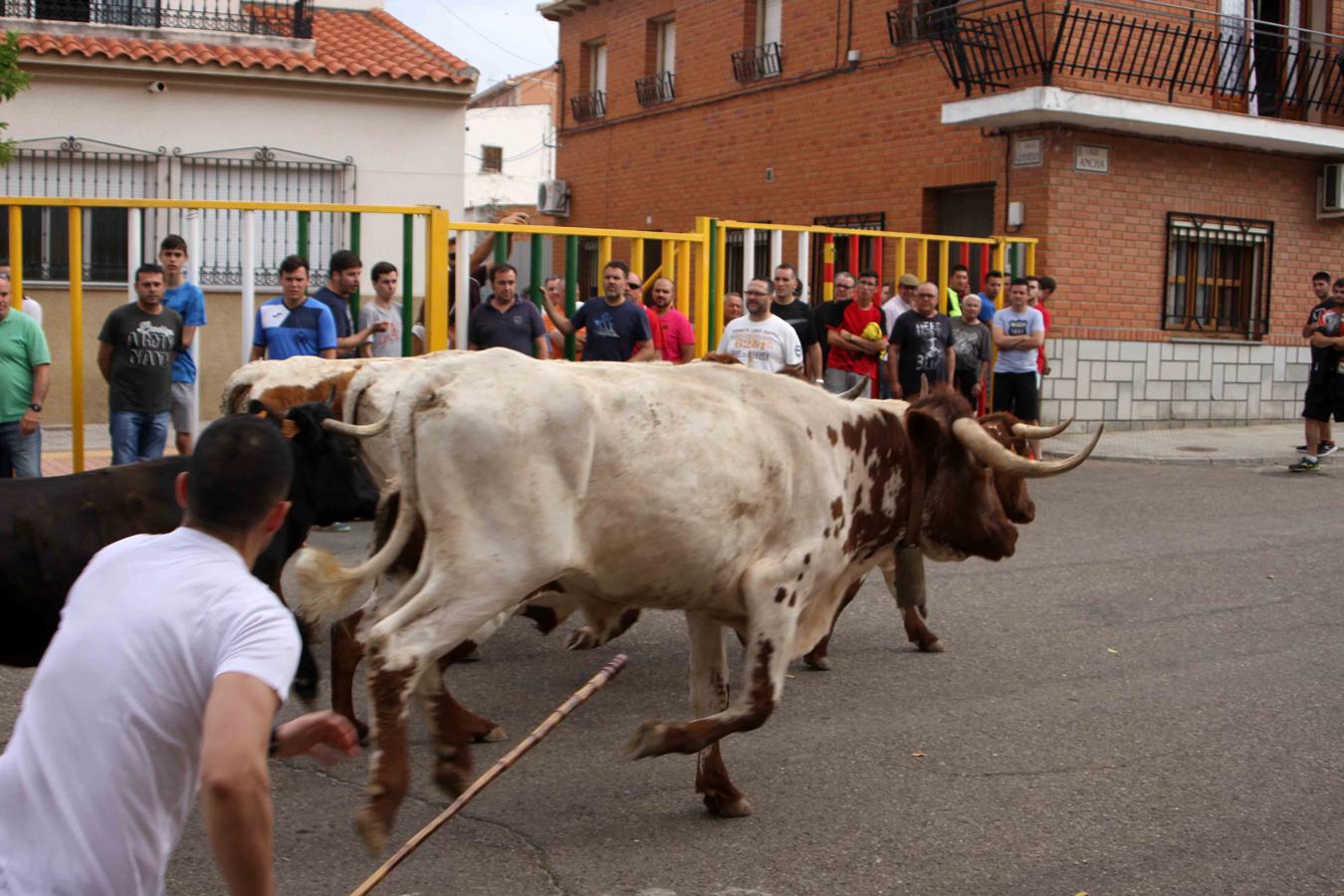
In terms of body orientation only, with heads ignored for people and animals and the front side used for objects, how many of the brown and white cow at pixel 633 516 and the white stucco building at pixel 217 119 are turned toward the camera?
1

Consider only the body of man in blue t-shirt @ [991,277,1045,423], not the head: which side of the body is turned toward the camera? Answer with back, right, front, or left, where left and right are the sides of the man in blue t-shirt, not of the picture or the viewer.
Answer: front

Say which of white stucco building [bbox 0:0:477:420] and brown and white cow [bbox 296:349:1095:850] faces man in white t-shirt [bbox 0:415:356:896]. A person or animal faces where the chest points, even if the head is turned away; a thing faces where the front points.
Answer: the white stucco building

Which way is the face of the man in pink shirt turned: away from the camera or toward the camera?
toward the camera

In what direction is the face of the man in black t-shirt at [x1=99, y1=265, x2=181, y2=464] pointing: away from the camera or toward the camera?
toward the camera

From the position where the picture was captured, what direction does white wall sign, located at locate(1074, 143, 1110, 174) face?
facing the viewer

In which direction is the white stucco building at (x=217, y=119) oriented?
toward the camera

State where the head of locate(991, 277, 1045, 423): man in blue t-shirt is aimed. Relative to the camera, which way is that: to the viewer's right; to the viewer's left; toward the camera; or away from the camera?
toward the camera

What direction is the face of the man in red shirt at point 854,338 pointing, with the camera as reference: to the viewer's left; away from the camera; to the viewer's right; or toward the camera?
toward the camera

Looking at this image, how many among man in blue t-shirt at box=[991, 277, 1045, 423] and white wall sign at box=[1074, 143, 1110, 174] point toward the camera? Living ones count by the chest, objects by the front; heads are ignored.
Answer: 2

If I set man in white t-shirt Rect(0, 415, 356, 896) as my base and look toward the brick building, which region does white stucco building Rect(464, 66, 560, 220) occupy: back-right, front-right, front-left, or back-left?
front-left

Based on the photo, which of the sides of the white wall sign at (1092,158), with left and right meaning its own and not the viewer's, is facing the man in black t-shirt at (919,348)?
front

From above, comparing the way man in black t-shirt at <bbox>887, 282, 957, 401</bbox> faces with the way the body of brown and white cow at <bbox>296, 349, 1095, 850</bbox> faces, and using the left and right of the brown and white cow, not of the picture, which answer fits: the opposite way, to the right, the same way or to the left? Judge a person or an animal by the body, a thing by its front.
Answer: to the right

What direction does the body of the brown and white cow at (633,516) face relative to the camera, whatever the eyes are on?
to the viewer's right

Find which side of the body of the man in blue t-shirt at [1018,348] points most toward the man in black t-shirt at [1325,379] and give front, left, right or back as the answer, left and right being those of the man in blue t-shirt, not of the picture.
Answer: left

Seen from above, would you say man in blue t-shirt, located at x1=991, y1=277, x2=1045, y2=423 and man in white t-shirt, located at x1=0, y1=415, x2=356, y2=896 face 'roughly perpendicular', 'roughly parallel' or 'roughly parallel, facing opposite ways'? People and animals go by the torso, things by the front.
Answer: roughly parallel, facing opposite ways

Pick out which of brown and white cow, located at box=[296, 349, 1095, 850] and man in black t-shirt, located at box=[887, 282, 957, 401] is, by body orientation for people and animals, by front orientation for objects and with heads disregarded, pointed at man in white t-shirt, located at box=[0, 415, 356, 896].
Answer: the man in black t-shirt

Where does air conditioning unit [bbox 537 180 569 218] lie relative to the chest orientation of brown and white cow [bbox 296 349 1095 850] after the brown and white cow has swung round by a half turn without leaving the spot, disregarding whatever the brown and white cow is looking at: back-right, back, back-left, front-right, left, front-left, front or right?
right

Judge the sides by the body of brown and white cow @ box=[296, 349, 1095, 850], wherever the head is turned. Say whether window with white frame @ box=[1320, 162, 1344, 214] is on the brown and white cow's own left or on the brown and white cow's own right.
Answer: on the brown and white cow's own left

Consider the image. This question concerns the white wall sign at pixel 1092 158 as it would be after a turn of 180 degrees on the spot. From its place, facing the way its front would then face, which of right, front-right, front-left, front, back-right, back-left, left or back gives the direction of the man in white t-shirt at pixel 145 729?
back
